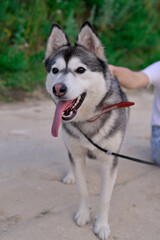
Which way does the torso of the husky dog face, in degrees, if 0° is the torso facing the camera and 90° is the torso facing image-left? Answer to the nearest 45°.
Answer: approximately 0°
